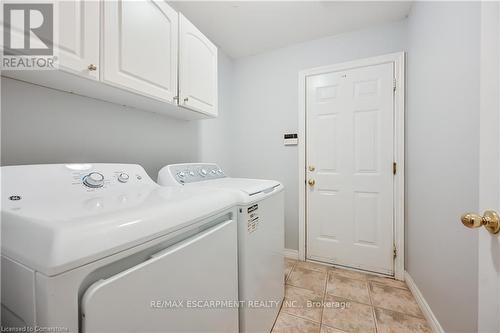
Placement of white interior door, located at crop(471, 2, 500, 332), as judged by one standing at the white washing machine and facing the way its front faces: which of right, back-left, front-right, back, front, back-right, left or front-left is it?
front

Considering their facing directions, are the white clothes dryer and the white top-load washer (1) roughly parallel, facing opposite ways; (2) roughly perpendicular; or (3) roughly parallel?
roughly parallel

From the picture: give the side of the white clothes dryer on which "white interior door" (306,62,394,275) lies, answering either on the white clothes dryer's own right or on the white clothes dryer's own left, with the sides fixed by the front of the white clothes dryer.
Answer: on the white clothes dryer's own left

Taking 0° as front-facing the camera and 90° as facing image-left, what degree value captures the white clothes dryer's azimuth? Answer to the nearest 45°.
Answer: approximately 315°

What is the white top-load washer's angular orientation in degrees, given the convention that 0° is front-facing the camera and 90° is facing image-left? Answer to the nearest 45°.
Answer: approximately 315°

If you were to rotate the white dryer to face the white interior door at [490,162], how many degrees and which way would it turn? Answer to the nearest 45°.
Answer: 0° — it already faces it
